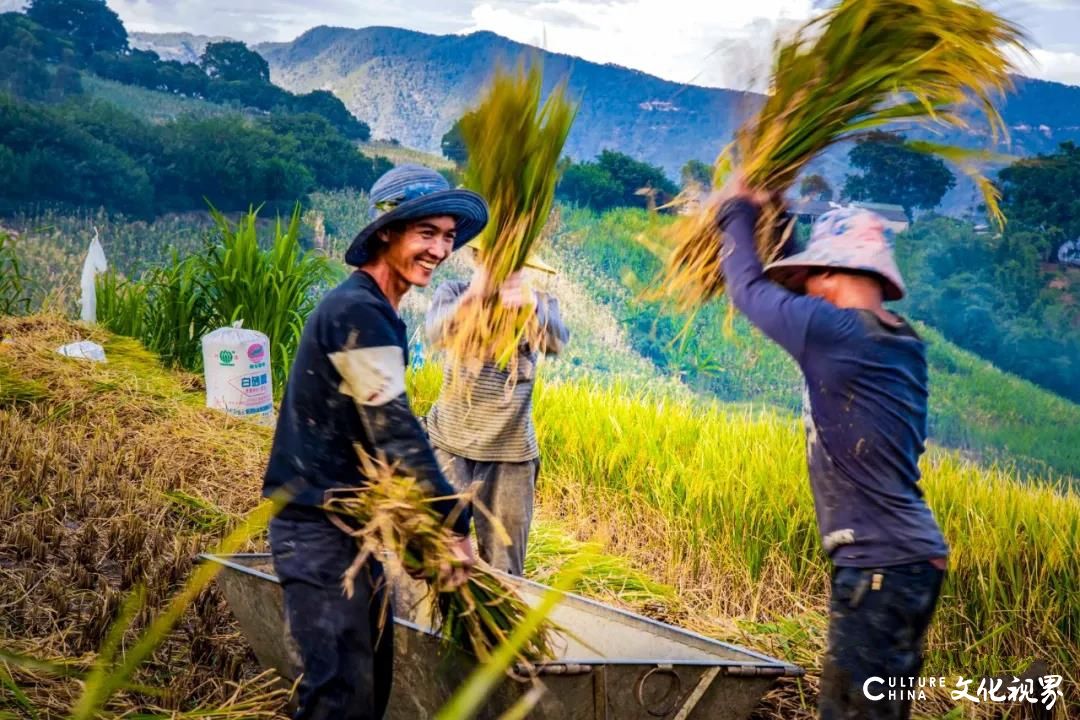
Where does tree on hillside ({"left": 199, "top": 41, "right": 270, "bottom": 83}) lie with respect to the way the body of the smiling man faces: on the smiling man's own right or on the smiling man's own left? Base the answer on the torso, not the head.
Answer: on the smiling man's own left

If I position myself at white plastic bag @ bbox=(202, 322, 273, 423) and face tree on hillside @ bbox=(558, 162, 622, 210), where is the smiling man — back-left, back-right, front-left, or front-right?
back-right

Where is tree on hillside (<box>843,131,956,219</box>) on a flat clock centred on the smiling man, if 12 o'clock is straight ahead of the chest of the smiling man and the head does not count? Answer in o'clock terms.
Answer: The tree on hillside is roughly at 10 o'clock from the smiling man.

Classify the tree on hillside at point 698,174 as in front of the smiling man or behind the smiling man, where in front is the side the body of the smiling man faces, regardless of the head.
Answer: in front

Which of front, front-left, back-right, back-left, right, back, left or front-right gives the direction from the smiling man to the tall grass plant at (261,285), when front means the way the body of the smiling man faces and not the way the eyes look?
left

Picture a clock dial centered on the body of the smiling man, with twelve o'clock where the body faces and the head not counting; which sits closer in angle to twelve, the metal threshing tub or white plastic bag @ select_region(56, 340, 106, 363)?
the metal threshing tub

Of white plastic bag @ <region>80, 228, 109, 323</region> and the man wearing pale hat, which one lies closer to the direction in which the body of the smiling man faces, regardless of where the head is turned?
the man wearing pale hat

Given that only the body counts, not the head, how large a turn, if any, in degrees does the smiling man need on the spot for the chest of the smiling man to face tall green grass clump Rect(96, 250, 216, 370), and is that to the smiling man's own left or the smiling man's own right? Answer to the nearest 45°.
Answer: approximately 90° to the smiling man's own left

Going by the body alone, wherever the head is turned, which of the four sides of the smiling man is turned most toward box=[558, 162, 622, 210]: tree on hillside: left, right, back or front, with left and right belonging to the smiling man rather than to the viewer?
left

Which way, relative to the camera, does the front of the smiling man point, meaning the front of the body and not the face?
to the viewer's right

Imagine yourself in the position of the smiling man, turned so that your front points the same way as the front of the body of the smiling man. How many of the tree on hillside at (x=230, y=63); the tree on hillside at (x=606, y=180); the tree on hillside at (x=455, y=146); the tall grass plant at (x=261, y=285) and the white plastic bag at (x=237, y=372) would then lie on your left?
5

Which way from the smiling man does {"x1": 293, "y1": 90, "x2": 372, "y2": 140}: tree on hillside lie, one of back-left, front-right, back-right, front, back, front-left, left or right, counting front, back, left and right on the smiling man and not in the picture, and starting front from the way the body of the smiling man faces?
left
